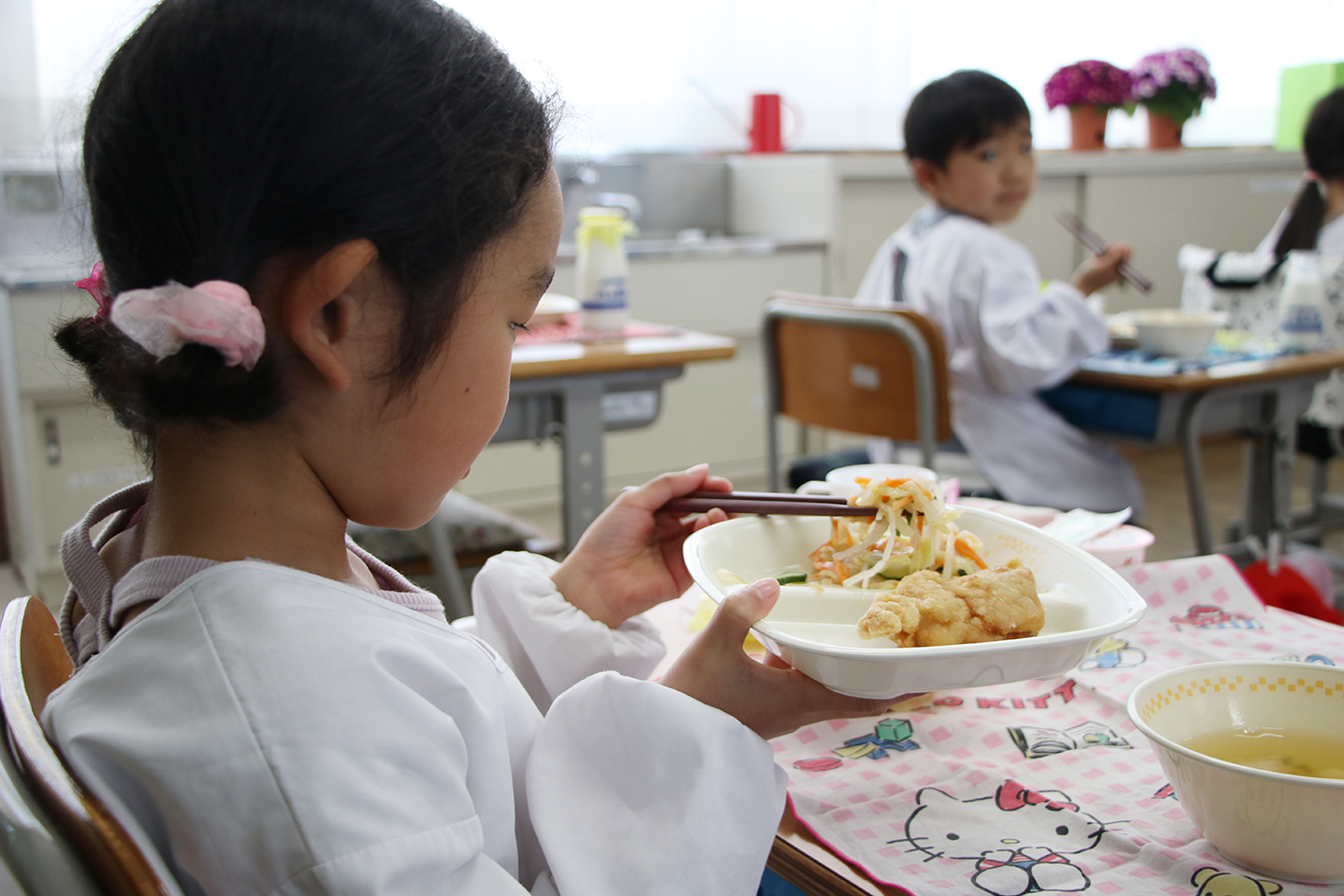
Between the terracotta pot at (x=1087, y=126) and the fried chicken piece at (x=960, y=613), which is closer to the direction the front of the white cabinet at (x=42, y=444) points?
the fried chicken piece

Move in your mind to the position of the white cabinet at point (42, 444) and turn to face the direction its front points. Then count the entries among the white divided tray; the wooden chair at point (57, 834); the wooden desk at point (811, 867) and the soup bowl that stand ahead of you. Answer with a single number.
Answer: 4

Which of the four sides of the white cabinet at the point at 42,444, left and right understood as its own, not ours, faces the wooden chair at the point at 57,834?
front

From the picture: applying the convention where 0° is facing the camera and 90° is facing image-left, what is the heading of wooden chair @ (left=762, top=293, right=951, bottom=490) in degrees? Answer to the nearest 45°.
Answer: approximately 225°

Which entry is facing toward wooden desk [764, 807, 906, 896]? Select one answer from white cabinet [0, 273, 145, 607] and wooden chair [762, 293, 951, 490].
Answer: the white cabinet

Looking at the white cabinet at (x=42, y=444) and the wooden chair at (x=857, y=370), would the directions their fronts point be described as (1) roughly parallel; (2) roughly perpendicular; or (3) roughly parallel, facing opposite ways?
roughly perpendicular

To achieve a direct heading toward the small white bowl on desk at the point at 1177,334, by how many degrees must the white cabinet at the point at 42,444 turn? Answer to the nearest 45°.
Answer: approximately 45° to its left

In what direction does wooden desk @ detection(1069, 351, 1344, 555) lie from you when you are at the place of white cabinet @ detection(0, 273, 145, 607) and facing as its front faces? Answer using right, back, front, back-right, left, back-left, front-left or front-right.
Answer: front-left

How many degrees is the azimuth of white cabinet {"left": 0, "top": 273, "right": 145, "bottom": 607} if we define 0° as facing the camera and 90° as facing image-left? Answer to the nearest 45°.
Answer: approximately 0°

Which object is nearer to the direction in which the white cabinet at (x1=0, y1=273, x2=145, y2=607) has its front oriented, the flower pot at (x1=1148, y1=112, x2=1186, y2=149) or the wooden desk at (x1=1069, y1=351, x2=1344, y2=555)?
the wooden desk

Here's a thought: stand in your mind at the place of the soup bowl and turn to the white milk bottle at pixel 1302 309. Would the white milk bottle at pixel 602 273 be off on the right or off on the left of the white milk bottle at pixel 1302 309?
left
